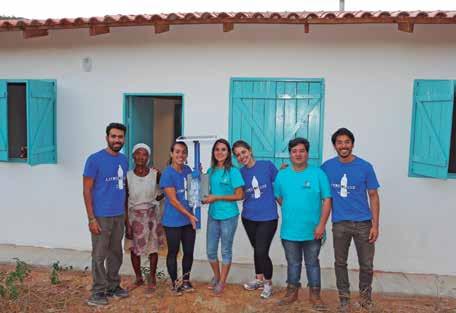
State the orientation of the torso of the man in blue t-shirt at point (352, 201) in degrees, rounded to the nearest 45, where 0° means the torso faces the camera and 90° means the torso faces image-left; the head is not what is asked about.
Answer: approximately 0°

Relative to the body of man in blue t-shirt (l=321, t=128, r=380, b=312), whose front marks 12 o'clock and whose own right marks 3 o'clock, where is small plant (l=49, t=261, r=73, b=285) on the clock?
The small plant is roughly at 3 o'clock from the man in blue t-shirt.

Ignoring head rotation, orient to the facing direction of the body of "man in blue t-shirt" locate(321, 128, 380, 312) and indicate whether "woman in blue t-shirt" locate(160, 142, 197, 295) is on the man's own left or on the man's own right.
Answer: on the man's own right

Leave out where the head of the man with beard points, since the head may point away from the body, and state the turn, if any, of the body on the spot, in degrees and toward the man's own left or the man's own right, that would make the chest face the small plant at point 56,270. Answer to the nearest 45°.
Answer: approximately 180°
